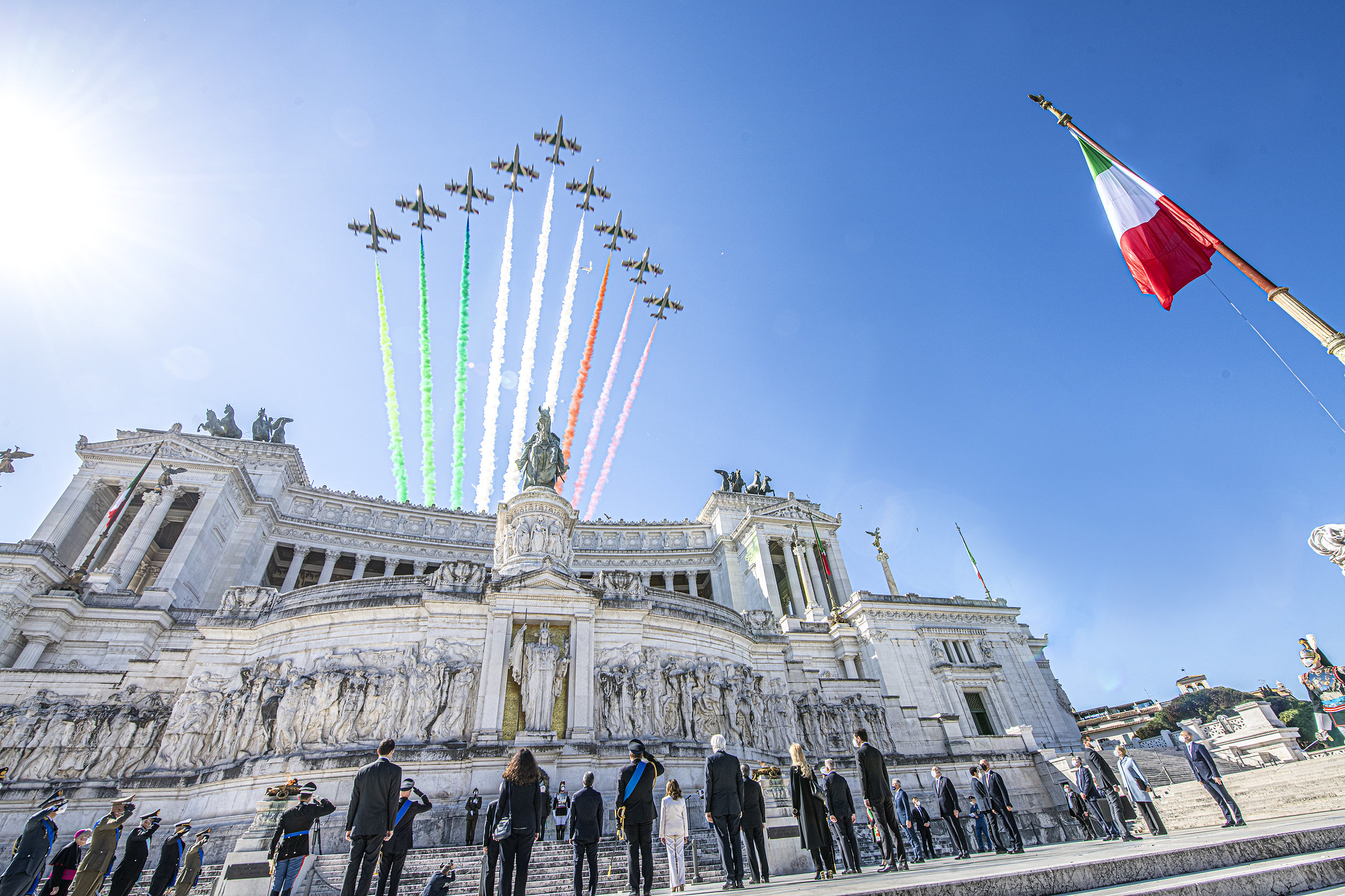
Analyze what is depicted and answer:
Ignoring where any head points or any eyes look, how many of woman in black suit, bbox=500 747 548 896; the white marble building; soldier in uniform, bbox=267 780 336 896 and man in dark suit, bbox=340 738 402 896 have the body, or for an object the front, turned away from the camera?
3

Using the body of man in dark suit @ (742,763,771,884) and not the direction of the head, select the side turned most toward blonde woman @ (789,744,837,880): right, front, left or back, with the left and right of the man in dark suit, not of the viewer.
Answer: right

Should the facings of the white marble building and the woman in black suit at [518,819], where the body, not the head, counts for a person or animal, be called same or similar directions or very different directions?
very different directions

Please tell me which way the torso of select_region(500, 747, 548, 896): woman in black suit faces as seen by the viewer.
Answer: away from the camera

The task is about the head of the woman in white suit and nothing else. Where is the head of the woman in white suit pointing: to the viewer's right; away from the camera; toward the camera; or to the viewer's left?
away from the camera

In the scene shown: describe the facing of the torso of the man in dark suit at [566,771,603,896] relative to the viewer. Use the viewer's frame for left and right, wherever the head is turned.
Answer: facing away from the viewer

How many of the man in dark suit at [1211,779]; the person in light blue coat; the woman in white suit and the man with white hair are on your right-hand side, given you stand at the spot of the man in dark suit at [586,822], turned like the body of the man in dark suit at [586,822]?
4

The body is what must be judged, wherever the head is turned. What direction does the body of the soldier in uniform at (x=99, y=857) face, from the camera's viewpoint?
to the viewer's right

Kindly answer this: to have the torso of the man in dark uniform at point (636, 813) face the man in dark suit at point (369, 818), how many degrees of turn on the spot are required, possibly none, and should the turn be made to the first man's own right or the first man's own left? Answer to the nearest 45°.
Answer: approximately 90° to the first man's own left

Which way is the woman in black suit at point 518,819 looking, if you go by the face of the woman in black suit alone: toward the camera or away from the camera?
away from the camera

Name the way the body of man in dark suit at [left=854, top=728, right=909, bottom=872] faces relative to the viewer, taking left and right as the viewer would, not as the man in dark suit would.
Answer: facing away from the viewer and to the left of the viewer

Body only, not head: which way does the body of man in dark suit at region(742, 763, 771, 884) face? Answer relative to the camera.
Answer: away from the camera
